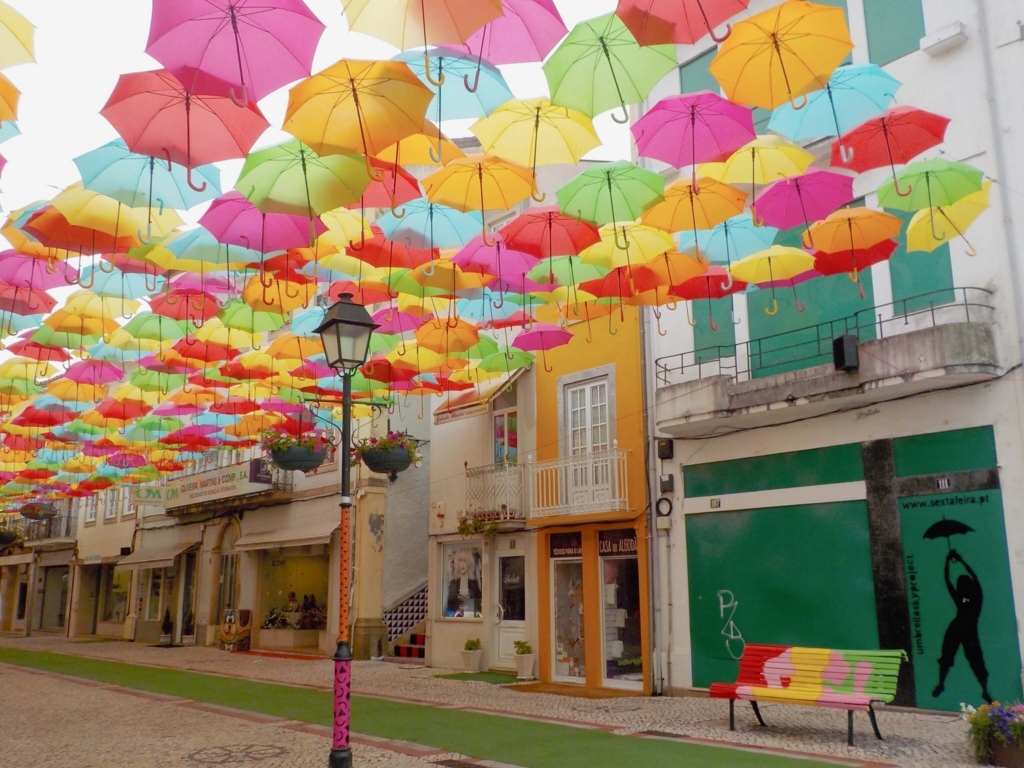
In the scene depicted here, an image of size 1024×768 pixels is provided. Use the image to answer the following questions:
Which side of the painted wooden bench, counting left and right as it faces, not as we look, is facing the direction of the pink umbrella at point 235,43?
front

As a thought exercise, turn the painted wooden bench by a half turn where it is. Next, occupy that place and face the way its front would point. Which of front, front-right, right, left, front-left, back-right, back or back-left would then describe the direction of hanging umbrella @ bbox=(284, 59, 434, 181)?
back

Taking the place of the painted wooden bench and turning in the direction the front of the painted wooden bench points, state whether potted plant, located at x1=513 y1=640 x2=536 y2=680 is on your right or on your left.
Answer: on your right

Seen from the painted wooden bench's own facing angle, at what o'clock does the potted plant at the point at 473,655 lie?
The potted plant is roughly at 3 o'clock from the painted wooden bench.

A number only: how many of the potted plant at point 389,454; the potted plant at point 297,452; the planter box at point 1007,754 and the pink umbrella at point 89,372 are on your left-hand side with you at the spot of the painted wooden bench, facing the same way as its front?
1

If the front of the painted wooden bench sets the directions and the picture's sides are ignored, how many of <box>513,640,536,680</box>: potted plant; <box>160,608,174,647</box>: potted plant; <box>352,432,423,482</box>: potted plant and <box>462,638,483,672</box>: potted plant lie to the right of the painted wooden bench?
4

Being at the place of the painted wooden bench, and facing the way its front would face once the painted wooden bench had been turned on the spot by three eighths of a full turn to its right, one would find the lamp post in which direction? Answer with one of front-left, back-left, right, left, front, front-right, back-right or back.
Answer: back-left

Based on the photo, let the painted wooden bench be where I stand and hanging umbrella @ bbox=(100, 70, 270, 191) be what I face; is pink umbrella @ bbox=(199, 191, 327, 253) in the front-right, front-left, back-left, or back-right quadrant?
front-right

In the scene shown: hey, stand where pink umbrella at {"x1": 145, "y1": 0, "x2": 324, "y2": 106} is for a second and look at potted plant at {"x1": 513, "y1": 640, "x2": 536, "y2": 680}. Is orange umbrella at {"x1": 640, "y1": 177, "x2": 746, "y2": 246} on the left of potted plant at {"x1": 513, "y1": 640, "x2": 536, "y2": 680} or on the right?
right

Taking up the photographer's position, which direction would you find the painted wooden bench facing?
facing the viewer and to the left of the viewer
